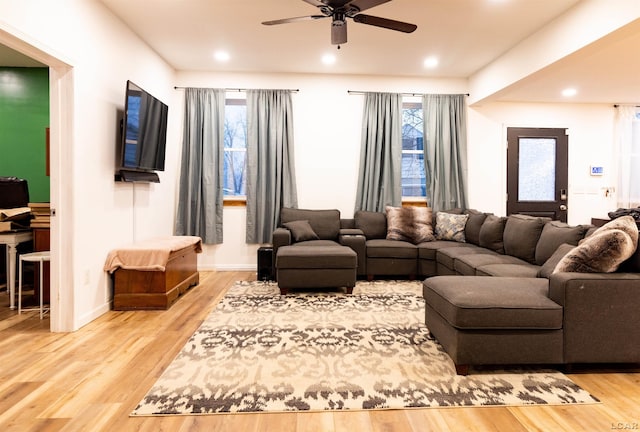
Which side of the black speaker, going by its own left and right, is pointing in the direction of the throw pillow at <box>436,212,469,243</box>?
left

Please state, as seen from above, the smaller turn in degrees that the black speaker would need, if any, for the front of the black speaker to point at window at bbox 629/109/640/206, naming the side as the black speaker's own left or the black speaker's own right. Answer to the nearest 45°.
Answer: approximately 90° to the black speaker's own left

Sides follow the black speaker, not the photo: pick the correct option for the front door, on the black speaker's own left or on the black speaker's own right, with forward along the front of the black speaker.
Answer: on the black speaker's own left

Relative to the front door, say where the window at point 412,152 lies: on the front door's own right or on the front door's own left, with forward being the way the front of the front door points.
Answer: on the front door's own right

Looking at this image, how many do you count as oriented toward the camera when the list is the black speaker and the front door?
2

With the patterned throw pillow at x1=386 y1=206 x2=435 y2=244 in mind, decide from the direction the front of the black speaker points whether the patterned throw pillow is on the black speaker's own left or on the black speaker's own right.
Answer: on the black speaker's own left

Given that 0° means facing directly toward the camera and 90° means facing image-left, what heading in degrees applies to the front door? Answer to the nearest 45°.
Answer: approximately 0°
